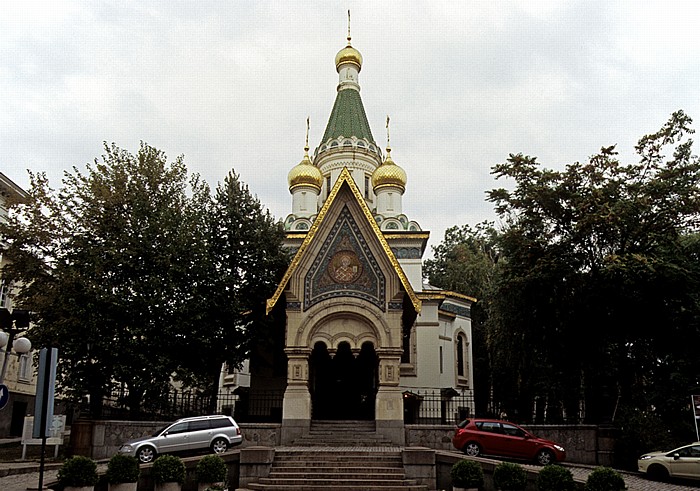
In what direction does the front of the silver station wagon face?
to the viewer's left

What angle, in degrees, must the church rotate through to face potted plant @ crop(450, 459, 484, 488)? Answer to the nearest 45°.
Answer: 0° — it already faces it

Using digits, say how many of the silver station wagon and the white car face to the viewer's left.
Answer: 2

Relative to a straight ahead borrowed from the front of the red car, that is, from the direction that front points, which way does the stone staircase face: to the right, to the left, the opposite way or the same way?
to the right

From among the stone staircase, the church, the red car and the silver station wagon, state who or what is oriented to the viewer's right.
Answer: the red car

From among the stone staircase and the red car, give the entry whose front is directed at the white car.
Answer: the red car

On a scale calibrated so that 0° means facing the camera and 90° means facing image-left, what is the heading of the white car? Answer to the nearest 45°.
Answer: approximately 90°

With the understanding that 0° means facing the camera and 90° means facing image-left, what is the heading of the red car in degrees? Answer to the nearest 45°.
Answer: approximately 270°
